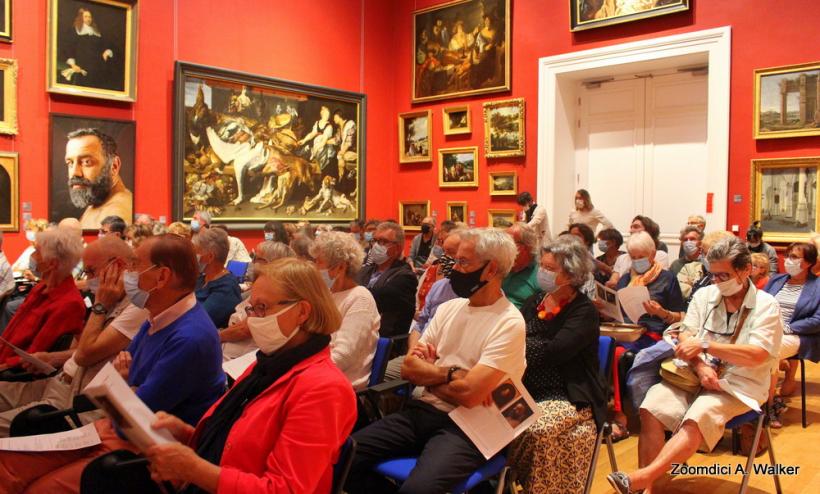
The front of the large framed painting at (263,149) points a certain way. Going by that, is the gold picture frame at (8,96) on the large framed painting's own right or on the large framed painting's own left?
on the large framed painting's own right

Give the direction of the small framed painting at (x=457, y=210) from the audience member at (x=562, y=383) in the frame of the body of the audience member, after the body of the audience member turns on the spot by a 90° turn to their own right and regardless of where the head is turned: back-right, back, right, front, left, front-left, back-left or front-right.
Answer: front-right

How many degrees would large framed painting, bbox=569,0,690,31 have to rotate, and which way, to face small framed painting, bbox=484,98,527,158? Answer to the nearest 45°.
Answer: approximately 90° to its right

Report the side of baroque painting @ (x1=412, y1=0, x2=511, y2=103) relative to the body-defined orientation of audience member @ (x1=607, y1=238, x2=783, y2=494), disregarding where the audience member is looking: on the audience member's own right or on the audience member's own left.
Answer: on the audience member's own right

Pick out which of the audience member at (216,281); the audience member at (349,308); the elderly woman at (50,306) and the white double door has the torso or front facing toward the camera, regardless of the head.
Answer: the white double door

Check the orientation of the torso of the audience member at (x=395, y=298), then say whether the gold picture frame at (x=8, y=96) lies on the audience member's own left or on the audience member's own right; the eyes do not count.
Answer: on the audience member's own right

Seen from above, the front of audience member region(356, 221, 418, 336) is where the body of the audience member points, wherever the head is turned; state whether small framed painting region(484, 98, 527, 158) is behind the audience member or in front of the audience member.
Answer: behind

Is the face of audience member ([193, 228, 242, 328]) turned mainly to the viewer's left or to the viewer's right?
to the viewer's left

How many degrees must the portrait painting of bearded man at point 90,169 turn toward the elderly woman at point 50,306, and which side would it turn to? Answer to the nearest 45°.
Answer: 0° — it already faces them
